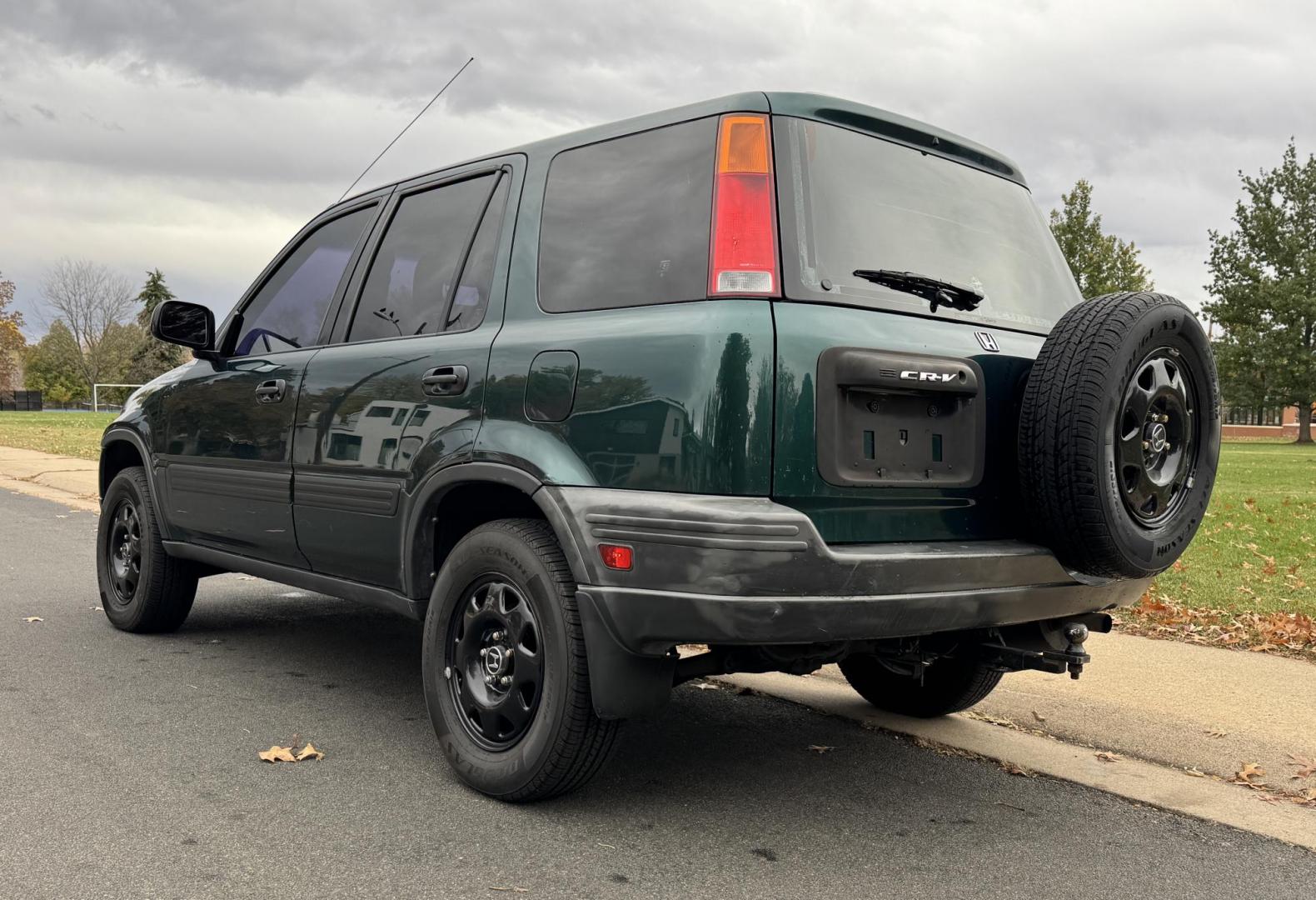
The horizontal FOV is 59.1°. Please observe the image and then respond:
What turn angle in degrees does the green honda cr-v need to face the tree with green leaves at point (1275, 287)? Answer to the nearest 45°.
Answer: approximately 90° to its right

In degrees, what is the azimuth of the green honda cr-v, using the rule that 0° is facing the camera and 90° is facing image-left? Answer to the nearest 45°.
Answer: approximately 135°

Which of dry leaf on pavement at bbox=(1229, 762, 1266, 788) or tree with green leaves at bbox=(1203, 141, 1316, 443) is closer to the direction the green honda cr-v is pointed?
the tree with green leaves

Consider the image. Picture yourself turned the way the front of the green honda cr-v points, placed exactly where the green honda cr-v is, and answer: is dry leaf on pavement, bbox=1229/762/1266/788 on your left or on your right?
on your right

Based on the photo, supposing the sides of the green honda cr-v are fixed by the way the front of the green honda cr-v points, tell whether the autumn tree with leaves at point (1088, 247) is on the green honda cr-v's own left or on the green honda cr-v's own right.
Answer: on the green honda cr-v's own right
